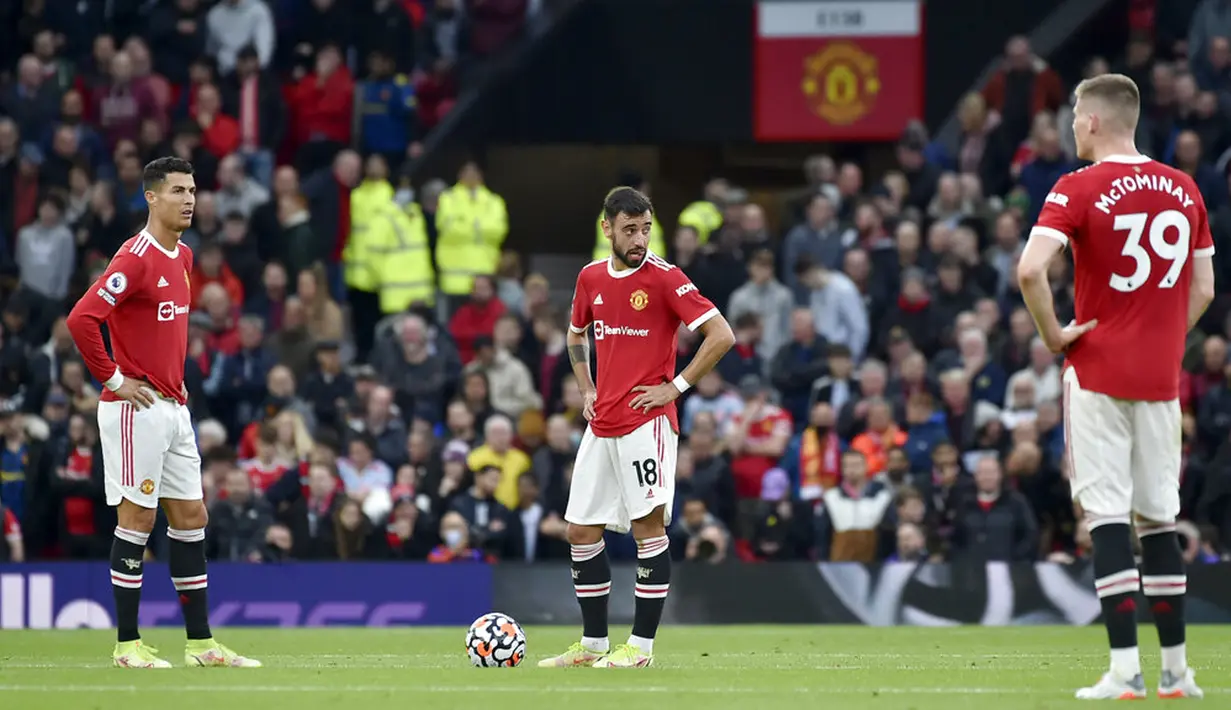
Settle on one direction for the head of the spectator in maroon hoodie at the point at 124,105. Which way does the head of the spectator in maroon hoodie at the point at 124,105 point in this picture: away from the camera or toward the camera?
toward the camera

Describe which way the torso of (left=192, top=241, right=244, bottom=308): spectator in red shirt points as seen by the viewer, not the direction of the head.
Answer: toward the camera

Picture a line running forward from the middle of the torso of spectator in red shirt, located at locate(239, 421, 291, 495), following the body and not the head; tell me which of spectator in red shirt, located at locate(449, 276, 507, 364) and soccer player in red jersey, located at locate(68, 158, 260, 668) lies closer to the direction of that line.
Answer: the soccer player in red jersey

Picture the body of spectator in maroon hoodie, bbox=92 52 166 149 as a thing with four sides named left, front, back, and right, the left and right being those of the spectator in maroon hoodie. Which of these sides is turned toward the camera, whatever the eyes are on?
front

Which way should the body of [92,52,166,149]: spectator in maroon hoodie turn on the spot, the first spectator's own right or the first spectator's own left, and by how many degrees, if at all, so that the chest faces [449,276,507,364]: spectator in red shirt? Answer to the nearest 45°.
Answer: approximately 45° to the first spectator's own left

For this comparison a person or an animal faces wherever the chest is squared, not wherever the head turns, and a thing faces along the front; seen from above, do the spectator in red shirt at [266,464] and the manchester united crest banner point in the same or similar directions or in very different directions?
same or similar directions

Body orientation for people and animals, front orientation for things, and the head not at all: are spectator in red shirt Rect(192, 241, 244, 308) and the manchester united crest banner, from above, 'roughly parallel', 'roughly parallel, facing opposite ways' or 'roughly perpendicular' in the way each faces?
roughly parallel

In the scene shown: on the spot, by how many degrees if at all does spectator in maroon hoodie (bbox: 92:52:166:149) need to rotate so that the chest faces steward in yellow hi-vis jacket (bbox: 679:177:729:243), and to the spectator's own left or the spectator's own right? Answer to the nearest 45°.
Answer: approximately 45° to the spectator's own left

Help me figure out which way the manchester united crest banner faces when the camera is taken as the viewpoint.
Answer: facing the viewer

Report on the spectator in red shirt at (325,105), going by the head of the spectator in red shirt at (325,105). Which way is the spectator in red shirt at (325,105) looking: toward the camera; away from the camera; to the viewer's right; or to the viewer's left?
toward the camera

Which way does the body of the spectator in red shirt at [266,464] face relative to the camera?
toward the camera

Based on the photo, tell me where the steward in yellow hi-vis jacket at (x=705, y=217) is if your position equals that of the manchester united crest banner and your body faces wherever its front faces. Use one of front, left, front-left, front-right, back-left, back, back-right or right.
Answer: front-right

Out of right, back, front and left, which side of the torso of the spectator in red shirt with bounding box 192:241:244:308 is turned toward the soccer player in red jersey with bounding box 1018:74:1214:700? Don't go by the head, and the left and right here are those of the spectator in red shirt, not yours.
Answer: front

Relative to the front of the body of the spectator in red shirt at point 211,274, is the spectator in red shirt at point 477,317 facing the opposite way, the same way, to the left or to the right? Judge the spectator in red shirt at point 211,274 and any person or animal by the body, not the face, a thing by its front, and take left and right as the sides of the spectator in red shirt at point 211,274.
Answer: the same way

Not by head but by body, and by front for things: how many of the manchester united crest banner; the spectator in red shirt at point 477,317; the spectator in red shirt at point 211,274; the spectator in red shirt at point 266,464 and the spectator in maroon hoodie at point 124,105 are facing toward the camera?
5
